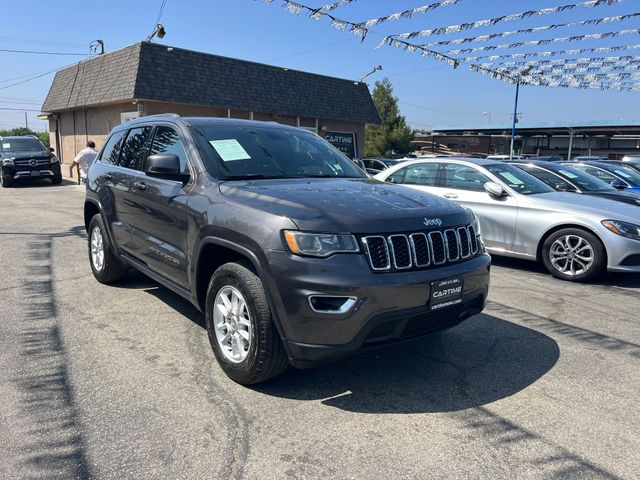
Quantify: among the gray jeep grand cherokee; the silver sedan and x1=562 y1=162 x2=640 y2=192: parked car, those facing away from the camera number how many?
0

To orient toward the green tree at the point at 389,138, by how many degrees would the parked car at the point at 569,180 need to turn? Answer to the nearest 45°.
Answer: approximately 180°

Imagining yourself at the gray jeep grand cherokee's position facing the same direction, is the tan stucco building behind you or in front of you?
behind

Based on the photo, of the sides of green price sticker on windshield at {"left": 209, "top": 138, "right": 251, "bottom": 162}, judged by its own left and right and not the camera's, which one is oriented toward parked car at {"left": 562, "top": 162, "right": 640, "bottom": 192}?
left

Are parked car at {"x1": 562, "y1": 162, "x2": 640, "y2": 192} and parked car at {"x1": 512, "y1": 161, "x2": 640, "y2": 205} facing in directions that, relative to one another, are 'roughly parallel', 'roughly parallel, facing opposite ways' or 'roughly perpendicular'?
roughly parallel

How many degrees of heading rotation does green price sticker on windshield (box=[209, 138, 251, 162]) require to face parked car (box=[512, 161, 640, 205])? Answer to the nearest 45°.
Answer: approximately 90° to its left

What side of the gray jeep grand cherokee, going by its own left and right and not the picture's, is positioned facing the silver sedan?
left

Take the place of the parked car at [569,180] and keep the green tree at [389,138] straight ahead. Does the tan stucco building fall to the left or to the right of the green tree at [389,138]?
left

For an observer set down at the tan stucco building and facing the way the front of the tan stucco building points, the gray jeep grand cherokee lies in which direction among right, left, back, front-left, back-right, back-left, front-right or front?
front-right

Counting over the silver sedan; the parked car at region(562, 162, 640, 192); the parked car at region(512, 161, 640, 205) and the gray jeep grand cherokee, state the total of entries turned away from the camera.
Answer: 0

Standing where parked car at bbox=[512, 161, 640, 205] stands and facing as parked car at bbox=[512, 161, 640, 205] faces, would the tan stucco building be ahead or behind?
behind

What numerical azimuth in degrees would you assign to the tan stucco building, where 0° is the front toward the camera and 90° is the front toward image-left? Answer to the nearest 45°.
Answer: approximately 315°

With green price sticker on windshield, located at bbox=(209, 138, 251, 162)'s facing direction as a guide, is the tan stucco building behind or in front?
behind

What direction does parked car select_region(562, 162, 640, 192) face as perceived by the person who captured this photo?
facing the viewer and to the right of the viewer
